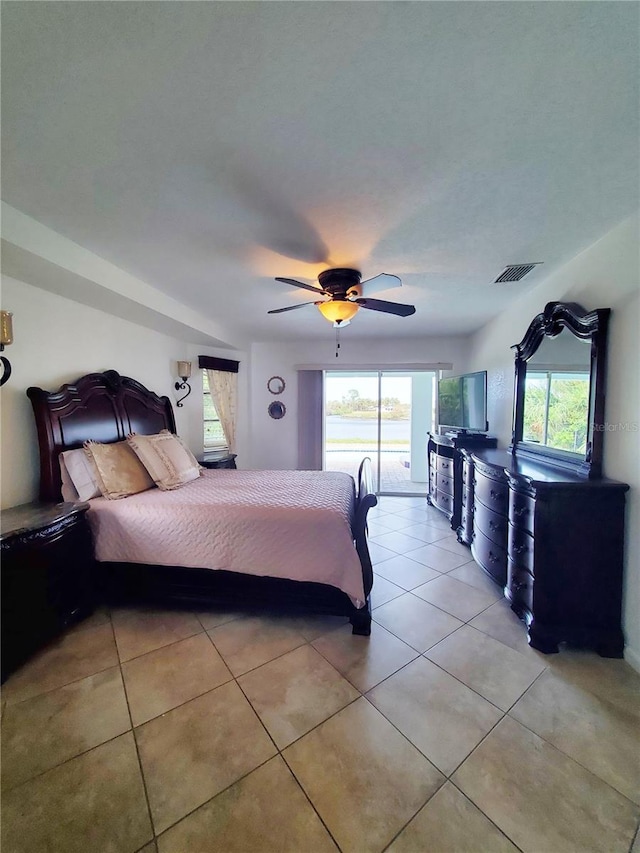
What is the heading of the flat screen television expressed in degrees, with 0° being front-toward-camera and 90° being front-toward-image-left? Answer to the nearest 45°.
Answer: approximately 45°

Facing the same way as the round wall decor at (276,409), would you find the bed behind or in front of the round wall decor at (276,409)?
in front

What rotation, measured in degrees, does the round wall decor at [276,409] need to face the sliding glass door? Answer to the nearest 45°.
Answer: approximately 90° to its left

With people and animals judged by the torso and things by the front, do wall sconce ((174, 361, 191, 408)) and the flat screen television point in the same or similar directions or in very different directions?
very different directions

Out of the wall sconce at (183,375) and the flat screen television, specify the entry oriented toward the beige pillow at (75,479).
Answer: the flat screen television

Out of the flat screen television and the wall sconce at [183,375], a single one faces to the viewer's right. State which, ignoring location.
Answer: the wall sconce

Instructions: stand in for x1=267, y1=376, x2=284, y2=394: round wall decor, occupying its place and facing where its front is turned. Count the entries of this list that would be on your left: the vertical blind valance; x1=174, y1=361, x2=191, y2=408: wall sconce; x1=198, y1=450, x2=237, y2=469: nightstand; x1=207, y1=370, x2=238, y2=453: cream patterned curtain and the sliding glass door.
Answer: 2

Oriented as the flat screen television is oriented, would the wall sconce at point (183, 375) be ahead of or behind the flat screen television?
ahead

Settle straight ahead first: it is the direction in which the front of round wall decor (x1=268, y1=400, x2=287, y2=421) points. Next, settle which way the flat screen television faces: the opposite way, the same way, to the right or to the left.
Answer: to the right

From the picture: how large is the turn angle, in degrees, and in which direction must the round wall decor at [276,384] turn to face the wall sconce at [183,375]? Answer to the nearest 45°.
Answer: approximately 45° to its right

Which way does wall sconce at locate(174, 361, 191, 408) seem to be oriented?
to the viewer's right

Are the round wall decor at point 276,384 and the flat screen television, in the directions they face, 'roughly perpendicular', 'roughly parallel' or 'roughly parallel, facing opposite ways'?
roughly perpendicular

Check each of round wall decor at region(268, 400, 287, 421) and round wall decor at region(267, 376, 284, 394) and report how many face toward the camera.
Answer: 2

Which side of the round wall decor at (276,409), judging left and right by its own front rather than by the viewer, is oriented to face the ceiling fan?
front
